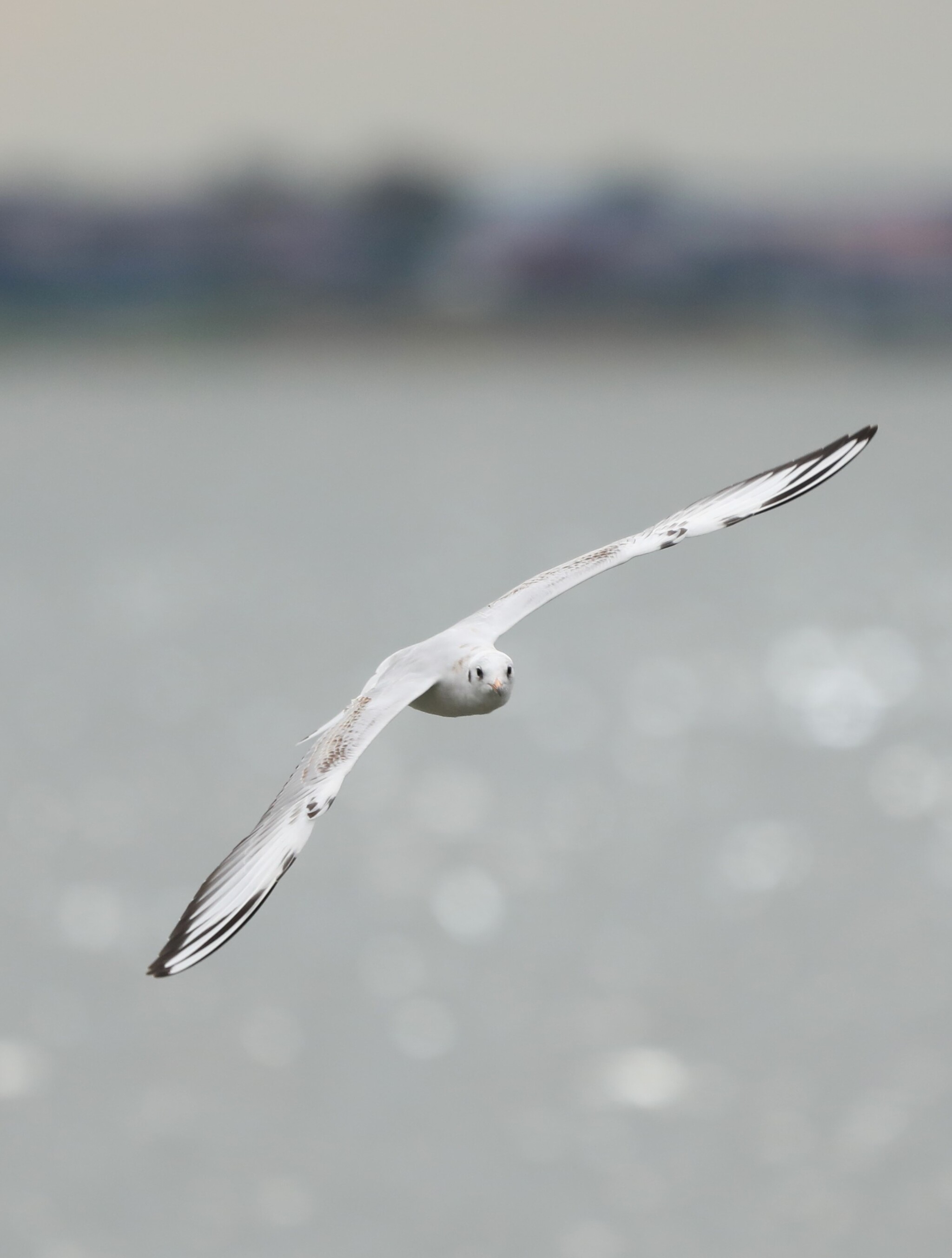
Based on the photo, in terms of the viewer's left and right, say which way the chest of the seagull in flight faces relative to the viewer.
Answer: facing the viewer and to the right of the viewer
